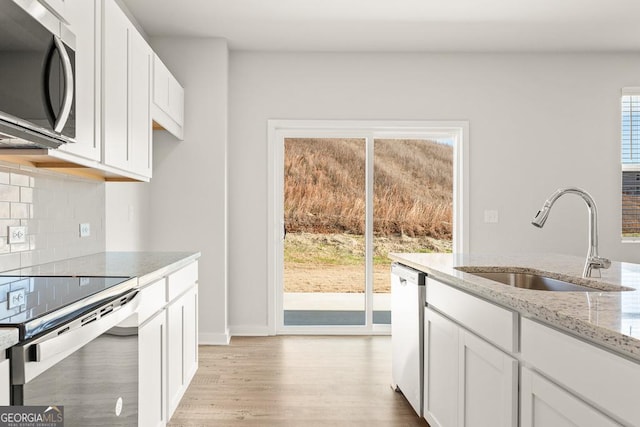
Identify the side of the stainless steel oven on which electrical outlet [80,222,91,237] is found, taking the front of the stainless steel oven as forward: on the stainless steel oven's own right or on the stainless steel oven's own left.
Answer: on the stainless steel oven's own left

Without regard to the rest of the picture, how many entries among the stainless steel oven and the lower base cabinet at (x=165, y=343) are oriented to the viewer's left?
0

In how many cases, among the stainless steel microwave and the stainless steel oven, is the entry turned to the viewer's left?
0

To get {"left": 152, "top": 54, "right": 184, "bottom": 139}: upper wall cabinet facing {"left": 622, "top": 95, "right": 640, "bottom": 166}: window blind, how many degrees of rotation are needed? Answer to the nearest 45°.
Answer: approximately 45° to its left

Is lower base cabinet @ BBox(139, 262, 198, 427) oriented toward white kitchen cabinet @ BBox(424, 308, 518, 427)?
yes

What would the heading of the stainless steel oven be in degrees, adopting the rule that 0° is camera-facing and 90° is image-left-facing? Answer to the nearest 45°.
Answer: approximately 315°

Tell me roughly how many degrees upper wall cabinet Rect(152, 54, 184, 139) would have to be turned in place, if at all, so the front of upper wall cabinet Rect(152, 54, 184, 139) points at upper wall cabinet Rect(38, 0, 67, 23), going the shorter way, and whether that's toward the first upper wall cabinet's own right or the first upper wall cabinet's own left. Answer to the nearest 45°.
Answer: approximately 45° to the first upper wall cabinet's own right

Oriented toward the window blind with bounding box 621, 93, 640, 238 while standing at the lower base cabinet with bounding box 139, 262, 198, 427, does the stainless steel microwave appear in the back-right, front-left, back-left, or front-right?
back-right

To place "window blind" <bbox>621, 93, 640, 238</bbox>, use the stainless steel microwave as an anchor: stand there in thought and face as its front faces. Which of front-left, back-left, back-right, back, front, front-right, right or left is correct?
front-left
